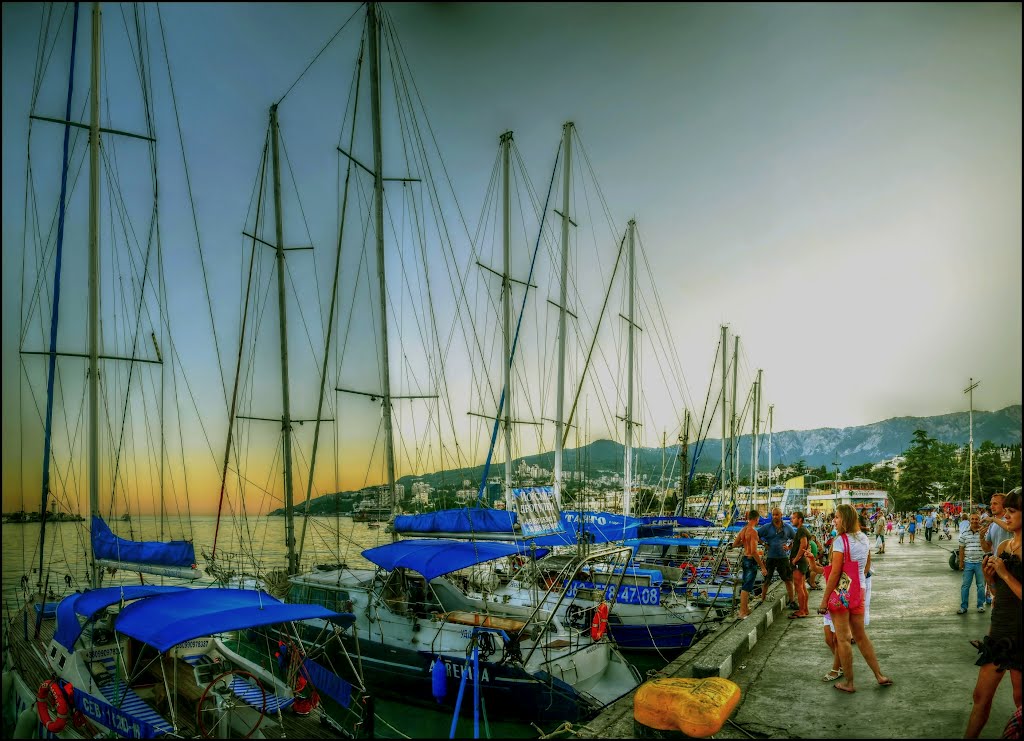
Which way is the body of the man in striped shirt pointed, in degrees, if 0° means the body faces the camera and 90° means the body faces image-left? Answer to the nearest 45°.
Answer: approximately 0°

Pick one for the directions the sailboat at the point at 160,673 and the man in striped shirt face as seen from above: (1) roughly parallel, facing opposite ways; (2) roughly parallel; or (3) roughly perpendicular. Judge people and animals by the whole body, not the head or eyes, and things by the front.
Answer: roughly perpendicular

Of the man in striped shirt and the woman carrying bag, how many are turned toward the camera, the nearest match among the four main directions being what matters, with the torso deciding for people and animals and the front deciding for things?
1

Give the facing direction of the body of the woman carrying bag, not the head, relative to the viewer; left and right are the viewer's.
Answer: facing away from the viewer and to the left of the viewer

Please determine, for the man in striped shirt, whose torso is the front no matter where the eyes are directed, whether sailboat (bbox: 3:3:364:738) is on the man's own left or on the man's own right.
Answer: on the man's own right

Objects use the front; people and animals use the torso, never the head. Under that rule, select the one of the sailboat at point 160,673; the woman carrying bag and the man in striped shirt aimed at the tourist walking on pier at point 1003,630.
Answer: the man in striped shirt

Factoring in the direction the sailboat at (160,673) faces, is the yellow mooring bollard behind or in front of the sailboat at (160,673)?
behind

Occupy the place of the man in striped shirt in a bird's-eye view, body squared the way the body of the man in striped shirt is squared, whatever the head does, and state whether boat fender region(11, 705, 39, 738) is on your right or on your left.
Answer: on your right
